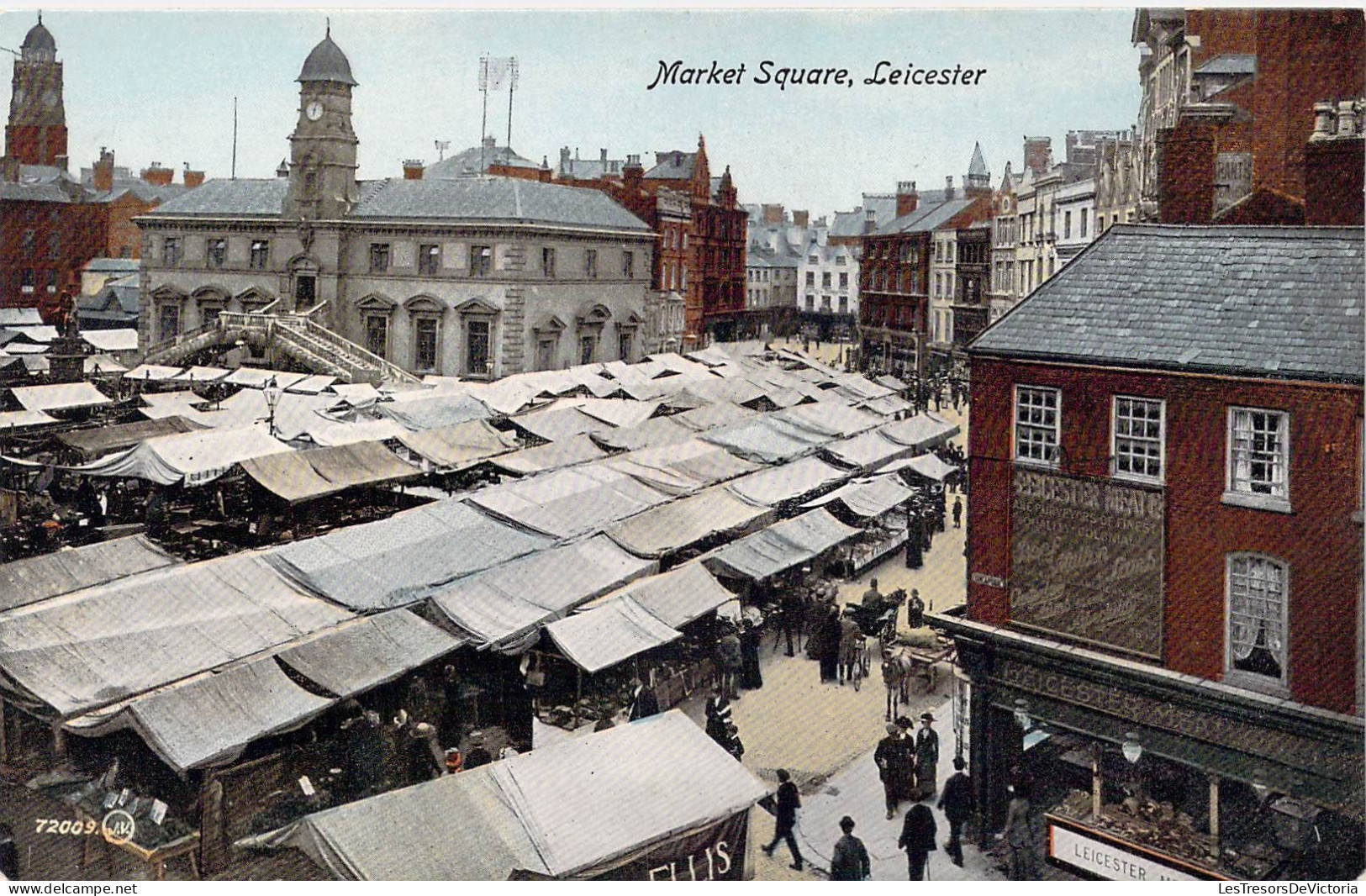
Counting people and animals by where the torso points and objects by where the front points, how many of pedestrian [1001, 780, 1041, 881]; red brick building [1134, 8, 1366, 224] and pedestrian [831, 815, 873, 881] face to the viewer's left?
1

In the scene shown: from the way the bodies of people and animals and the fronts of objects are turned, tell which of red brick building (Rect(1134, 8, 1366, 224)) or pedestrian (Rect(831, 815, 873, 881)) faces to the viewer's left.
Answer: the red brick building

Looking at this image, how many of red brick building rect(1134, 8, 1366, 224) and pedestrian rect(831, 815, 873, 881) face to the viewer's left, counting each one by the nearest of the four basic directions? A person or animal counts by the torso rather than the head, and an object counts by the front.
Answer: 1

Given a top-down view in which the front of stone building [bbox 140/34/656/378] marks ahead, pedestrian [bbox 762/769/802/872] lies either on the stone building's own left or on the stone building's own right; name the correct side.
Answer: on the stone building's own left

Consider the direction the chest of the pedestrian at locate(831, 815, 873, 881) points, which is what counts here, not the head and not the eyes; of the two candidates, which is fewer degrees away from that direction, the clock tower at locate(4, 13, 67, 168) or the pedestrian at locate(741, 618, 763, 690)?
the pedestrian

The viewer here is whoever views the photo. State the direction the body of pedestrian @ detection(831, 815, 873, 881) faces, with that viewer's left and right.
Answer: facing away from the viewer

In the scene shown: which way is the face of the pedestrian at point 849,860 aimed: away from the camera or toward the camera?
away from the camera

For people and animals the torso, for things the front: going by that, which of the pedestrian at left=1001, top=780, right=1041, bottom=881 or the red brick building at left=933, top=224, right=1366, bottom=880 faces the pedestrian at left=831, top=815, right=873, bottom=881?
the red brick building

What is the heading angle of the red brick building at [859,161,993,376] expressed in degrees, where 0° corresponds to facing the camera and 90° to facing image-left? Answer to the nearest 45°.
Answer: approximately 45°

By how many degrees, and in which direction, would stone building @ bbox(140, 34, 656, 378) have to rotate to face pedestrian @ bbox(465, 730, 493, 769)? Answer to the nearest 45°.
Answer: approximately 45° to its left

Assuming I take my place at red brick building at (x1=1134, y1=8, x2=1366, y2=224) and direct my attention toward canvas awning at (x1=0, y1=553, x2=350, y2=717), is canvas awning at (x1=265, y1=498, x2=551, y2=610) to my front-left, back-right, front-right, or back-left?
front-right
